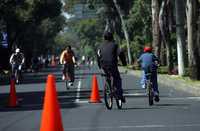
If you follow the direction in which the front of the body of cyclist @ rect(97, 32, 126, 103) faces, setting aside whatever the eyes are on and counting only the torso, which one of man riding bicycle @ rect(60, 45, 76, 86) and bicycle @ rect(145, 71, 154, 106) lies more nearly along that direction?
the man riding bicycle

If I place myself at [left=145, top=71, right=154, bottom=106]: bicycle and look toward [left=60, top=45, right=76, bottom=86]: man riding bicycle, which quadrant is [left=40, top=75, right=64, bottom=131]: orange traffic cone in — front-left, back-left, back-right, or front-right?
back-left

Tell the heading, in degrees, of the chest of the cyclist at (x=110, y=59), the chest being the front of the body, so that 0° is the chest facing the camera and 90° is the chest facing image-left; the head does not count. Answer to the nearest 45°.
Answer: approximately 180°

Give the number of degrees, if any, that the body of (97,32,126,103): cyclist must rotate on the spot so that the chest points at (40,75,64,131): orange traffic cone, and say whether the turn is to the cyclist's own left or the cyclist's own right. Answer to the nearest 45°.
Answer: approximately 180°

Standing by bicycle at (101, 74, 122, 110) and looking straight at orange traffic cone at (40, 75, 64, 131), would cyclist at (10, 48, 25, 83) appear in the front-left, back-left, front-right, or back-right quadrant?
back-right
